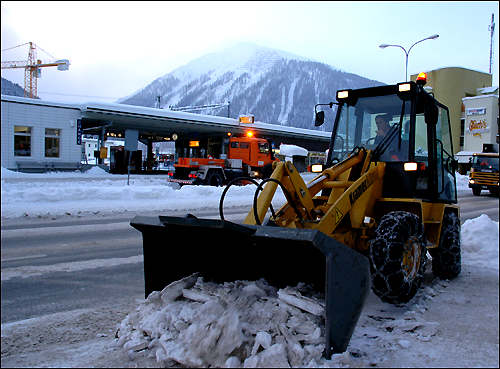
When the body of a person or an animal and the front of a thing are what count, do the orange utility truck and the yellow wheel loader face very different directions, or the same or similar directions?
very different directions

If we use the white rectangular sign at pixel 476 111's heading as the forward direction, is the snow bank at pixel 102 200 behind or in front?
in front

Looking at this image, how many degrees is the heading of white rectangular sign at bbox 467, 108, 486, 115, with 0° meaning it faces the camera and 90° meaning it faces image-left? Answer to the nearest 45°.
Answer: approximately 0°

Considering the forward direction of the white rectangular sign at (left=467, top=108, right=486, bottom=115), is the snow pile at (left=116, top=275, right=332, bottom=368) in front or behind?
in front

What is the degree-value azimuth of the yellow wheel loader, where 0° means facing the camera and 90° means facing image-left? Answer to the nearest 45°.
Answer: approximately 45°

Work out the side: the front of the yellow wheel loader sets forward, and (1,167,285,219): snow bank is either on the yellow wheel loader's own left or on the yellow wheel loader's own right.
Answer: on the yellow wheel loader's own right

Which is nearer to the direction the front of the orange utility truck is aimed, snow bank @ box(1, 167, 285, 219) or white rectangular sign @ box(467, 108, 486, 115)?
the white rectangular sign
